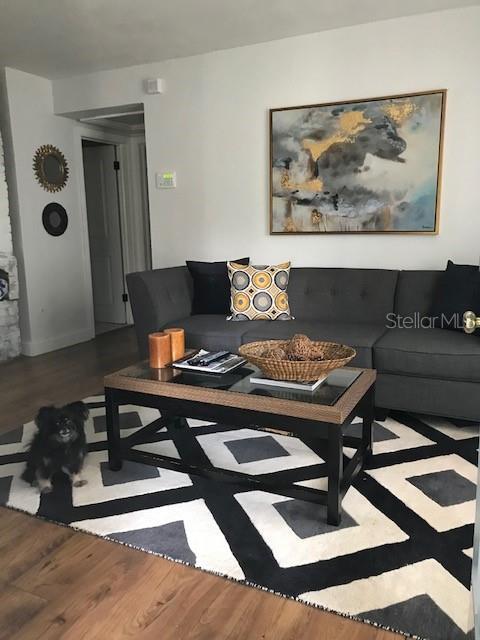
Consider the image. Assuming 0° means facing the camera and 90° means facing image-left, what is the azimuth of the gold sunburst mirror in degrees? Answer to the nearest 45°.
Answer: approximately 315°

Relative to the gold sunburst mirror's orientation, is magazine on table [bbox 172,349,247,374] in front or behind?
in front

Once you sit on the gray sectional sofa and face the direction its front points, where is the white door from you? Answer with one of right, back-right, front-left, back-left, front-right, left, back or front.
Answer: back-right

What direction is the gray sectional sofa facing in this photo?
toward the camera

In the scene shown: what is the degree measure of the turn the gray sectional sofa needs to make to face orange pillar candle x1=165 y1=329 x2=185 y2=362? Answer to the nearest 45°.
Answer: approximately 45° to its right

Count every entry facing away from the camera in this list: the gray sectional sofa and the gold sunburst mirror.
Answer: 0
